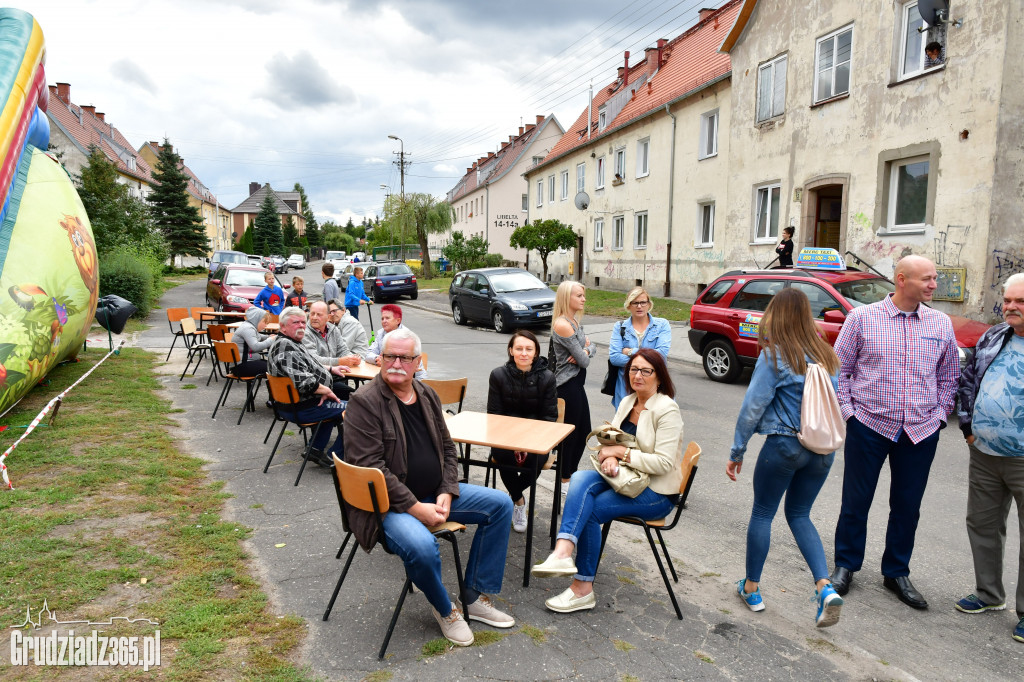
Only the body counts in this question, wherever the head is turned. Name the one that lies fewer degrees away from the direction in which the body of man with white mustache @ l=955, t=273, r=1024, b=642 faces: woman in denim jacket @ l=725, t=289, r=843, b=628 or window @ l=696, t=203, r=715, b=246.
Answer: the woman in denim jacket

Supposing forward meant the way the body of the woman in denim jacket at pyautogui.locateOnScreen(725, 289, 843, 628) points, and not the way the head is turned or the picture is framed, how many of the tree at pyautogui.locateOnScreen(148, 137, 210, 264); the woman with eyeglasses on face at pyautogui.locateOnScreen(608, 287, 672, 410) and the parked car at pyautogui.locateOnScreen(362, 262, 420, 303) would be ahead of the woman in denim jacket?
3

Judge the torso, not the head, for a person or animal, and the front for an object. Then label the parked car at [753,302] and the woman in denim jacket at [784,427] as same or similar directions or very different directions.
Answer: very different directions

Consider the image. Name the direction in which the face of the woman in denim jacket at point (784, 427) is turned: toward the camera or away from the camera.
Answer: away from the camera

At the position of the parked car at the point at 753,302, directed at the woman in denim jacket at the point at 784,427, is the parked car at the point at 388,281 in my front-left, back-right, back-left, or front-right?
back-right

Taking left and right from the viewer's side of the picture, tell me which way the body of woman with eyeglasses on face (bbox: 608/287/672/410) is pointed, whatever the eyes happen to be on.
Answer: facing the viewer

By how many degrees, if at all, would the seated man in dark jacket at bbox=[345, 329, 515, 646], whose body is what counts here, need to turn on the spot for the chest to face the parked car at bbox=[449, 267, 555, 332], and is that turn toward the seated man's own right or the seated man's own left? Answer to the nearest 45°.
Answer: approximately 135° to the seated man's own left

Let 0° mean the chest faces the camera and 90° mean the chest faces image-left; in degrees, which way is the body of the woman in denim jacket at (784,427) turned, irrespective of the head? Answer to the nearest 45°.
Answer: approximately 135°

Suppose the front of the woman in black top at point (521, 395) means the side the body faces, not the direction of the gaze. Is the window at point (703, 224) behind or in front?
behind

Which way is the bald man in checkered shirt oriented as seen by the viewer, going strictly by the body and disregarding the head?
toward the camera

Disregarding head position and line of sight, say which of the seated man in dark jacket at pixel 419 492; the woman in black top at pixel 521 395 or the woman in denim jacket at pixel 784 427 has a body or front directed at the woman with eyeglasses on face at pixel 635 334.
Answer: the woman in denim jacket

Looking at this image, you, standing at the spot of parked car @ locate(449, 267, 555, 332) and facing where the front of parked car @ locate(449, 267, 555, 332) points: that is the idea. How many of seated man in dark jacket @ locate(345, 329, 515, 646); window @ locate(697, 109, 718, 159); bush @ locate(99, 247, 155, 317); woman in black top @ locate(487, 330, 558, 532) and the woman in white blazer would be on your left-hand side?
1

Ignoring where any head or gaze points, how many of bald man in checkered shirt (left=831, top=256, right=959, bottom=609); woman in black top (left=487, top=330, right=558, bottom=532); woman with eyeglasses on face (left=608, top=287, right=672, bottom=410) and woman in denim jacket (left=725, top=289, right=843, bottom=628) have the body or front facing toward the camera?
3
